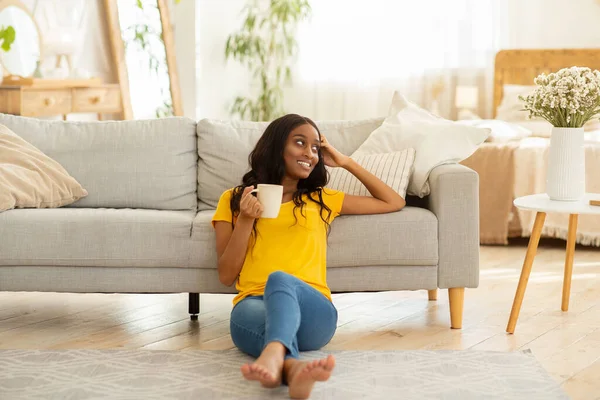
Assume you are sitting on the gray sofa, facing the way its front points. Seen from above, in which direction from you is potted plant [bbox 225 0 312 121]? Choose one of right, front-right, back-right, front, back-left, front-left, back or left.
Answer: back

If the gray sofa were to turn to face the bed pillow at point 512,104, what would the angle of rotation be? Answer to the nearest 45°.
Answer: approximately 135° to its left

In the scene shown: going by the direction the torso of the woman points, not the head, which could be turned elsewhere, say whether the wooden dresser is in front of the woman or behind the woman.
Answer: behind

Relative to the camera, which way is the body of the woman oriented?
toward the camera

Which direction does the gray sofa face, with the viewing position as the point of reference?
facing the viewer

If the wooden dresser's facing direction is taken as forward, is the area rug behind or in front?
in front

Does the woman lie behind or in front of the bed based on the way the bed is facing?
in front

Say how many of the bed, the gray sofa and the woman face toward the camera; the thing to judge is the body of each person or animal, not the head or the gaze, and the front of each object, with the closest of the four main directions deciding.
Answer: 3

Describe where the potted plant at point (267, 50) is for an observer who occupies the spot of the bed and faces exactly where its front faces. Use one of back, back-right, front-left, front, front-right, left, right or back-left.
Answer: back-right

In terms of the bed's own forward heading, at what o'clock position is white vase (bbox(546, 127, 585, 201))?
The white vase is roughly at 12 o'clock from the bed.

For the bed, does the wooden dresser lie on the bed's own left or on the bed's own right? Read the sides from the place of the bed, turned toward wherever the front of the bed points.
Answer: on the bed's own right

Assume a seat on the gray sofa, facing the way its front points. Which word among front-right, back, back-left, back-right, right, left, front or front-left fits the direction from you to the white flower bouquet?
left

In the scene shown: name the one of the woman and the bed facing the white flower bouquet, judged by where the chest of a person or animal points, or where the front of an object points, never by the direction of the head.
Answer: the bed

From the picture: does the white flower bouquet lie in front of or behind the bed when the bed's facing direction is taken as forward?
in front

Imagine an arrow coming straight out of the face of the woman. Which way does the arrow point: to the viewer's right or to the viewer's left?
to the viewer's right

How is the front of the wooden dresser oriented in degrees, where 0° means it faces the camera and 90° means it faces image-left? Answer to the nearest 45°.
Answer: approximately 315°
